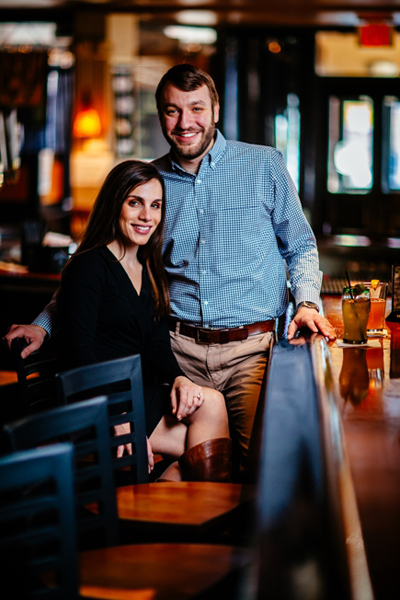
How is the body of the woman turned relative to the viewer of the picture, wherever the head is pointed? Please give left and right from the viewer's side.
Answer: facing the viewer and to the right of the viewer

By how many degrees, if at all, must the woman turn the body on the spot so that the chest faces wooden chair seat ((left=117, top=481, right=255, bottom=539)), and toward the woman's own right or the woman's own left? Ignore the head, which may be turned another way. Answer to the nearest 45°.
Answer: approximately 45° to the woman's own right
